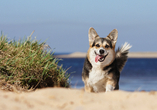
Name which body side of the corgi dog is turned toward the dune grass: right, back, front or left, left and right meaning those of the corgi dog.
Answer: right

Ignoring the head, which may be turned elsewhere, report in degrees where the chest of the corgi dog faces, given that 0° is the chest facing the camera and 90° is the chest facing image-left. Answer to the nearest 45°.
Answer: approximately 0°
